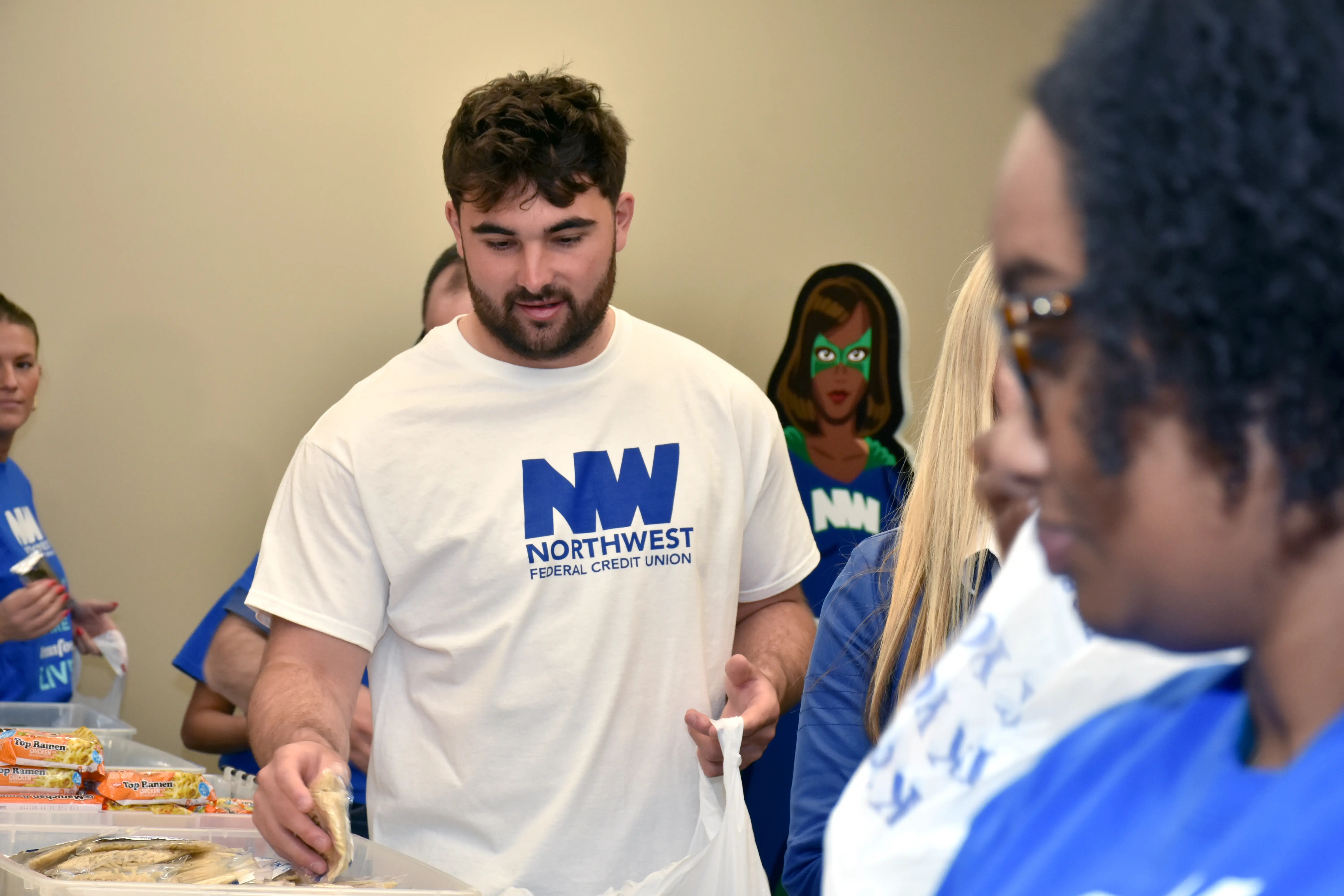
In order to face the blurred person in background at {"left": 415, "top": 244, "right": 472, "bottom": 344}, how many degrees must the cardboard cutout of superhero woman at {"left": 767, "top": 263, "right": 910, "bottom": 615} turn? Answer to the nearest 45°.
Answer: approximately 45° to its right

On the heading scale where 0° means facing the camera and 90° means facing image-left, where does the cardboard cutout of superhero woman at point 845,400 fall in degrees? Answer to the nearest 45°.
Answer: approximately 0°

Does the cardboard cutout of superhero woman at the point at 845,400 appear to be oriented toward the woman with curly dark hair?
yes

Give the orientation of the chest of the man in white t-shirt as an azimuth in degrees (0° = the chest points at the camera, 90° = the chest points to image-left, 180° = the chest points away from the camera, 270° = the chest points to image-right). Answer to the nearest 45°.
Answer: approximately 0°

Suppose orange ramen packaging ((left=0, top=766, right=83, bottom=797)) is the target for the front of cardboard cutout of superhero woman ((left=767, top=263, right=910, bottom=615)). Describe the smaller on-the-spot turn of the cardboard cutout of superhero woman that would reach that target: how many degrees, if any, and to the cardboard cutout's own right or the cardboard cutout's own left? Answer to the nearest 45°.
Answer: approximately 45° to the cardboard cutout's own right
